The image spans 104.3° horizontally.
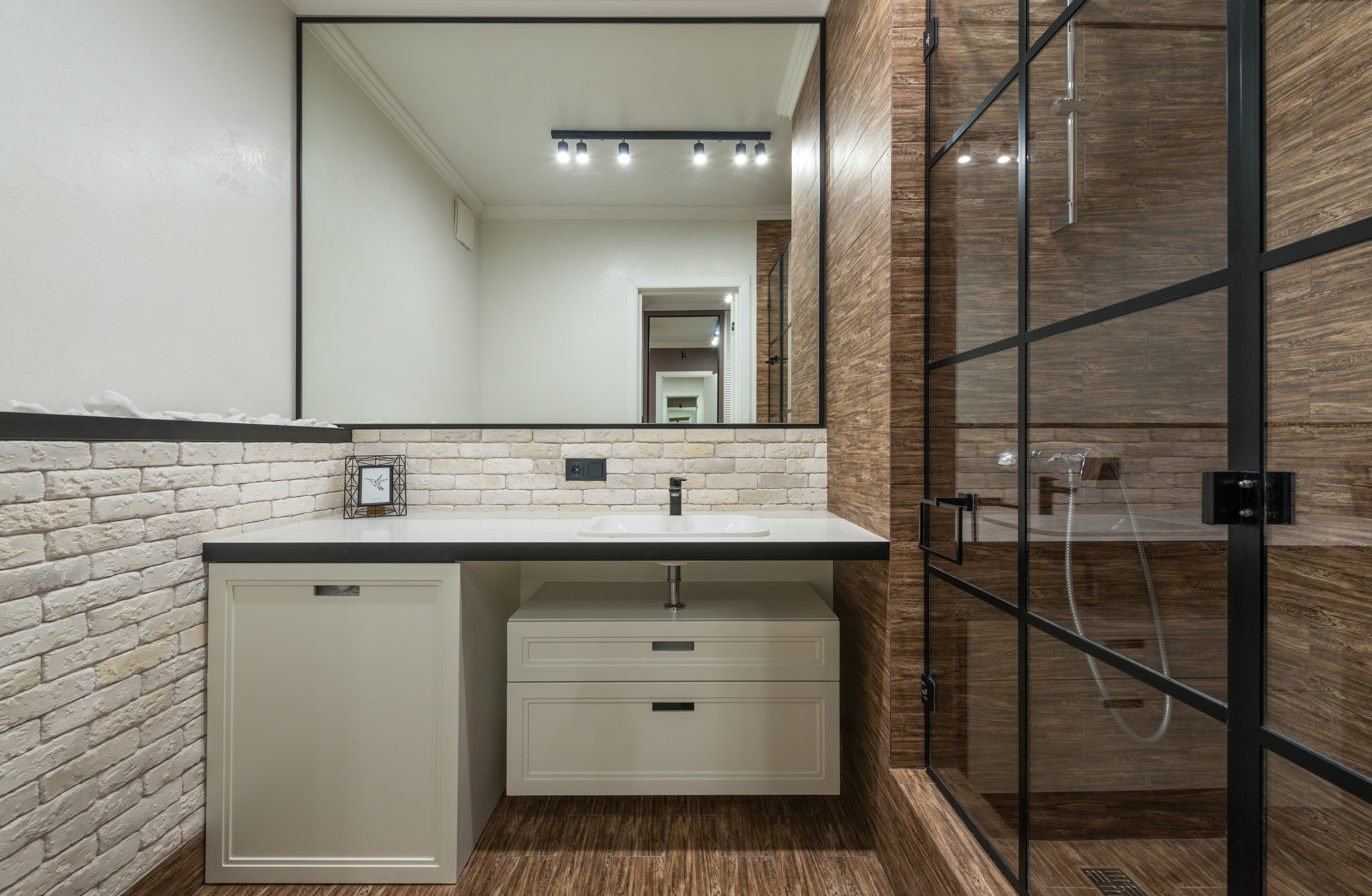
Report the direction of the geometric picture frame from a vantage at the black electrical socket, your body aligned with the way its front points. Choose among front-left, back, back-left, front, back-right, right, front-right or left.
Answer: right

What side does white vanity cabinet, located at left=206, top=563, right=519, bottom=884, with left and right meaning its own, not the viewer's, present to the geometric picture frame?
back

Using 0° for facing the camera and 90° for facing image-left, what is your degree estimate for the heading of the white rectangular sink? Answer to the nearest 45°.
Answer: approximately 0°

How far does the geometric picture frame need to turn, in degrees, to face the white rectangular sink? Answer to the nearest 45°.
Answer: approximately 45° to its left

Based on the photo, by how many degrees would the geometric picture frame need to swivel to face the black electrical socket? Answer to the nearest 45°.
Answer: approximately 45° to its left

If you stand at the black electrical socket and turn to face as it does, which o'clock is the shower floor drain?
The shower floor drain is roughly at 11 o'clock from the black electrical socket.

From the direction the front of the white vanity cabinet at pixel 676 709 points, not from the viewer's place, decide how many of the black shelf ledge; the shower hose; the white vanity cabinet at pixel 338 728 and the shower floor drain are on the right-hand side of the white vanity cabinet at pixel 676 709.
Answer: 2
